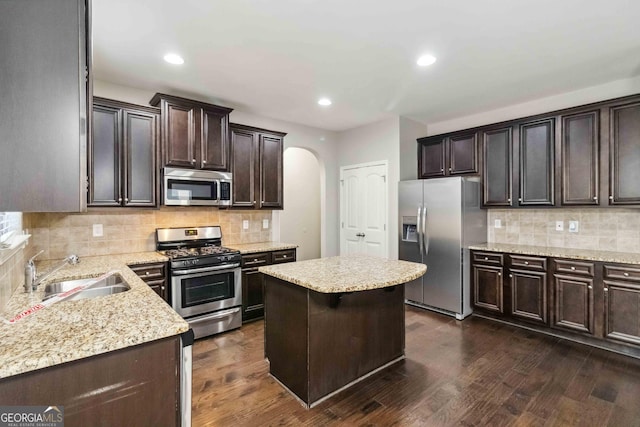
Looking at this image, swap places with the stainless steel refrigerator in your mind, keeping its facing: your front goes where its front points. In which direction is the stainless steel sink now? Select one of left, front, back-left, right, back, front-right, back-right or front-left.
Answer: front

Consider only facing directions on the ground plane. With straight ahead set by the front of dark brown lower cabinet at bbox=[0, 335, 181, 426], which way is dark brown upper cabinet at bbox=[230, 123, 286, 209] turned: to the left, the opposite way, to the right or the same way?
to the right

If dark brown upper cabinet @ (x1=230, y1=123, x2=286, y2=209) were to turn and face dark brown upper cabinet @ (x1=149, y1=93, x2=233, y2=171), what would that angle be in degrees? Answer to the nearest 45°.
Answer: approximately 90° to its right

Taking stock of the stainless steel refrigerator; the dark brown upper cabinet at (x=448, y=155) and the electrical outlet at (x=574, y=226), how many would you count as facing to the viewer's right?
0

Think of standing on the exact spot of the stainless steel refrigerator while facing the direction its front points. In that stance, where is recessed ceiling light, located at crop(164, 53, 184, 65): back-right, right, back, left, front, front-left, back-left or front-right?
front

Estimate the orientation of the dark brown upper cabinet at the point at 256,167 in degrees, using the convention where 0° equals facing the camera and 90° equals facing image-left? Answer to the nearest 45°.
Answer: approximately 315°

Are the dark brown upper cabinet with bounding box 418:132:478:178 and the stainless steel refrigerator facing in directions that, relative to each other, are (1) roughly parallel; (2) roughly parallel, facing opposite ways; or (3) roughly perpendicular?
roughly parallel

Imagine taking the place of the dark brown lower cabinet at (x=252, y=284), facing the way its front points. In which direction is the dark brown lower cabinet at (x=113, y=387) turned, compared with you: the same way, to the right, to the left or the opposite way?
to the left

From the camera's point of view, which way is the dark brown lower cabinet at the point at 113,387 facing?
to the viewer's right

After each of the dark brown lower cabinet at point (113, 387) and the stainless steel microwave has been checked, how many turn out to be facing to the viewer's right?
1

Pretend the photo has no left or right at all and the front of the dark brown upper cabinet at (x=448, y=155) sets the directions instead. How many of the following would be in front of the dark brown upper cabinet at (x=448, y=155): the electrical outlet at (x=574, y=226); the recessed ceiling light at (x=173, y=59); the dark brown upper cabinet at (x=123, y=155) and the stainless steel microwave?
3

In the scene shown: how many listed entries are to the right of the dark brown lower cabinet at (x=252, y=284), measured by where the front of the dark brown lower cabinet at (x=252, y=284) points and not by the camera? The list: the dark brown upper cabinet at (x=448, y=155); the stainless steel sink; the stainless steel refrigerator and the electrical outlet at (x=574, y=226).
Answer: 1
